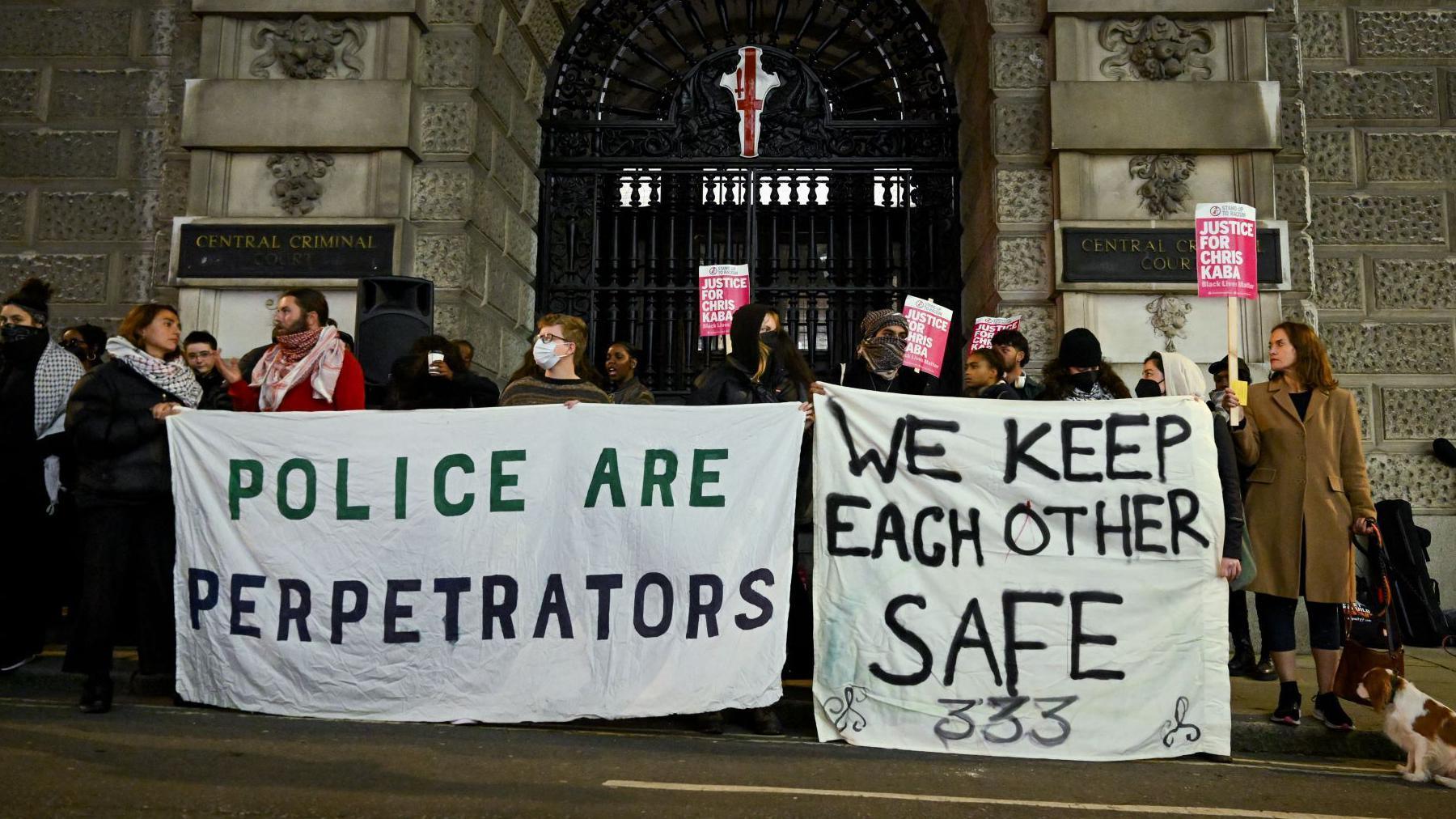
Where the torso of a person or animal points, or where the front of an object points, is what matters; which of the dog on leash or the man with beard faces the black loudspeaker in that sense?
the dog on leash

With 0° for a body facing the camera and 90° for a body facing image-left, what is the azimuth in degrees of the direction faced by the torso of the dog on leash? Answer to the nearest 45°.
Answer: approximately 90°

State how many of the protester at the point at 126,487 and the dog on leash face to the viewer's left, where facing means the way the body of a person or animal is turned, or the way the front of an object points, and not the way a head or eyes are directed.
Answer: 1

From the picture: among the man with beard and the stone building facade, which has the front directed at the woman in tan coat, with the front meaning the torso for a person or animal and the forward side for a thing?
the stone building facade

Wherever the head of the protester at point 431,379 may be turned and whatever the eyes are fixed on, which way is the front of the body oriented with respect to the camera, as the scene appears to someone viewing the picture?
toward the camera

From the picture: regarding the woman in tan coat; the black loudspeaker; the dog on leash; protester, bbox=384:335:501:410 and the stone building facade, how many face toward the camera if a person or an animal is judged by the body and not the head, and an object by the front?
4

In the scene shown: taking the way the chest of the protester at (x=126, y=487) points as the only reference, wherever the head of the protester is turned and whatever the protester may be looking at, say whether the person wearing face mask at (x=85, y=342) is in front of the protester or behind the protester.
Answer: behind

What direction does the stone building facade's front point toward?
toward the camera

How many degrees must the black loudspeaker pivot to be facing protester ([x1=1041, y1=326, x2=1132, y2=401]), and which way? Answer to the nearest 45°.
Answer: approximately 45° to its left

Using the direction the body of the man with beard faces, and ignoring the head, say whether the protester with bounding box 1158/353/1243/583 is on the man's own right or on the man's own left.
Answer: on the man's own left

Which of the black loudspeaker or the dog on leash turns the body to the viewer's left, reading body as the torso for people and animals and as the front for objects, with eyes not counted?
the dog on leash

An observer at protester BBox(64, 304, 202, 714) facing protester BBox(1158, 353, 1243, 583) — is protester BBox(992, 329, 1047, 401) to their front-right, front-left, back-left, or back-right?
front-left
